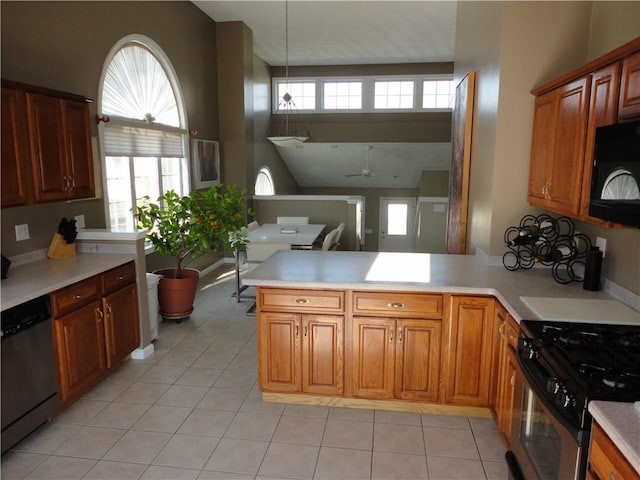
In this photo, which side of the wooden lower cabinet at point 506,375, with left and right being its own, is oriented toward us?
left

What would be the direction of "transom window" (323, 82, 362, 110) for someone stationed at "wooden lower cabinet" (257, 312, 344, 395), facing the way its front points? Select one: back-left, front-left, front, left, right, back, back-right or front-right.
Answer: back

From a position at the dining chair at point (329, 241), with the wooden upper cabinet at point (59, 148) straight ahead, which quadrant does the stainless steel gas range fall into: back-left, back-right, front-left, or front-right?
front-left

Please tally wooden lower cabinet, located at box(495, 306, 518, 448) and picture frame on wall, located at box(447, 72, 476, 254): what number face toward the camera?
0

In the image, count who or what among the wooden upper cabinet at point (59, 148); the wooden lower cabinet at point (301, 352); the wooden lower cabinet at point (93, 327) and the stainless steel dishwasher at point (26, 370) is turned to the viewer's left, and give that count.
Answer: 0

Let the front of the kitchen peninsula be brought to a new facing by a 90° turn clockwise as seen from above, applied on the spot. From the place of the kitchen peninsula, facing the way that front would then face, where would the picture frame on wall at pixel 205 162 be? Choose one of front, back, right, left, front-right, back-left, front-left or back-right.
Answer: front-right

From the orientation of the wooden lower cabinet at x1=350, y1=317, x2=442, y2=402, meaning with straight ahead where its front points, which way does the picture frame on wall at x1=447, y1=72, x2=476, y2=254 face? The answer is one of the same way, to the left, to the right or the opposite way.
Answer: to the right

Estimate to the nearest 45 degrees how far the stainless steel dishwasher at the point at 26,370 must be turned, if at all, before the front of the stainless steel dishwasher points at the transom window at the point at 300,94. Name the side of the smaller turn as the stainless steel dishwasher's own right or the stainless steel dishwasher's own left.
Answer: approximately 90° to the stainless steel dishwasher's own left

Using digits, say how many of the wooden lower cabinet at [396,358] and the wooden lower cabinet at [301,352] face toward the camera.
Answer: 2

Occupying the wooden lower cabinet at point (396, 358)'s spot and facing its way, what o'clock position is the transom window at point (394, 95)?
The transom window is roughly at 6 o'clock from the wooden lower cabinet.

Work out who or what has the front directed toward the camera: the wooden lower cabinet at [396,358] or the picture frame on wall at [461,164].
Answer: the wooden lower cabinet

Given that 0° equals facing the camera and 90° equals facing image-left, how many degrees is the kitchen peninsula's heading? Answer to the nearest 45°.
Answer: approximately 0°

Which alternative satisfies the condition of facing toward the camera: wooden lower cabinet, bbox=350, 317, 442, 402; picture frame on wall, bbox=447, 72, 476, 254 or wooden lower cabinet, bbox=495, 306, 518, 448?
wooden lower cabinet, bbox=350, 317, 442, 402

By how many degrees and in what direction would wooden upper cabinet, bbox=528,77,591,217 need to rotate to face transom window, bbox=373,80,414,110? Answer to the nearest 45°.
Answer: approximately 90° to its right

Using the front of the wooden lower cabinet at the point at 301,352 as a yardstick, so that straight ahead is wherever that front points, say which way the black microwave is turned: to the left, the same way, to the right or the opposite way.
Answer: to the right

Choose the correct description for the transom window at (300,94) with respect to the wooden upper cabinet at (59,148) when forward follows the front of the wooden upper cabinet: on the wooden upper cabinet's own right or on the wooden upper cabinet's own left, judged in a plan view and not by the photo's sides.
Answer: on the wooden upper cabinet's own left

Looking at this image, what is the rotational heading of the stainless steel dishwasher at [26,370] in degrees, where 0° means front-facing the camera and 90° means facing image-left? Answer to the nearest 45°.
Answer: approximately 315°
